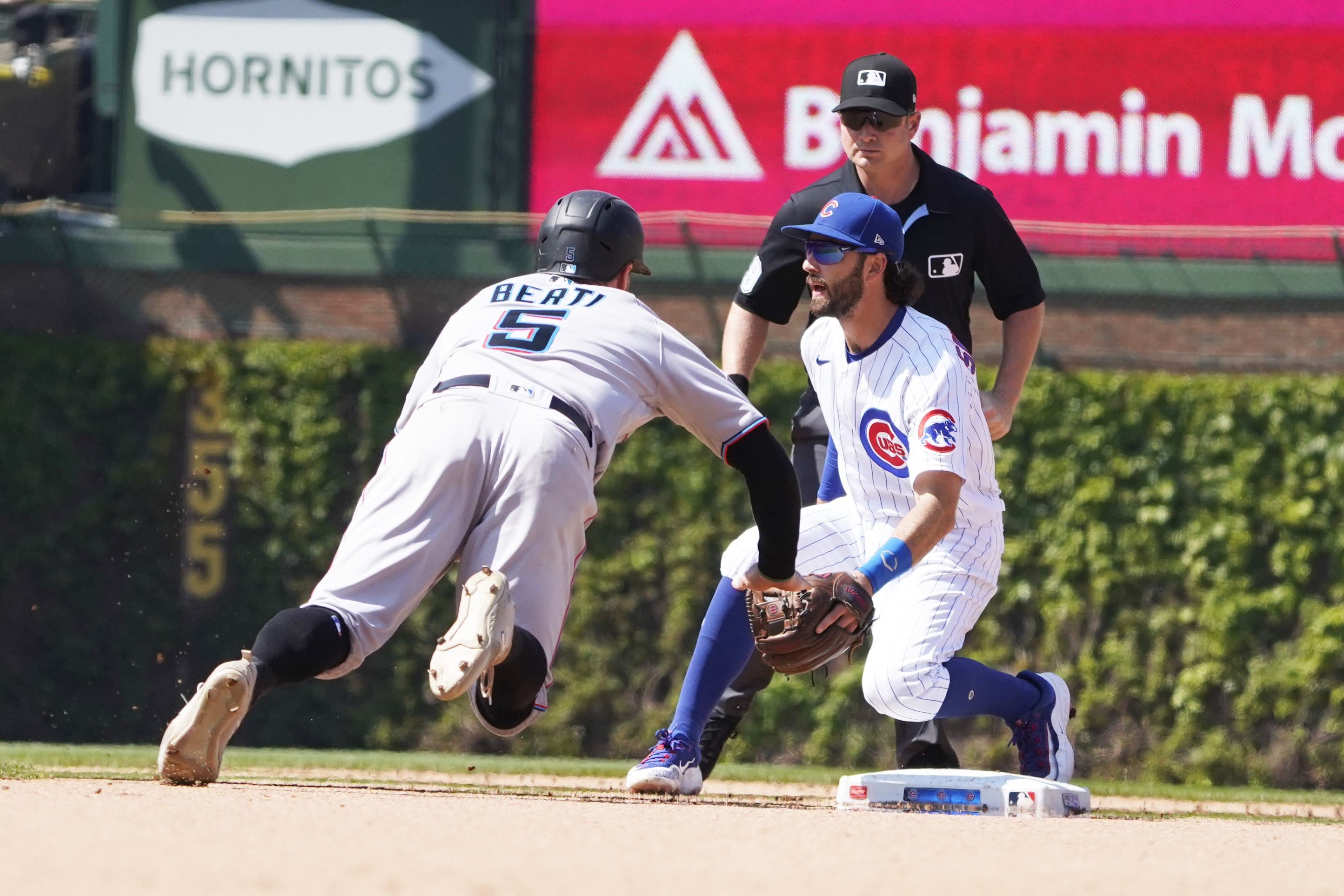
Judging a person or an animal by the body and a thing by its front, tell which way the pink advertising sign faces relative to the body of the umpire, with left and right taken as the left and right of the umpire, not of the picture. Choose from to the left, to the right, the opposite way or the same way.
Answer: the same way

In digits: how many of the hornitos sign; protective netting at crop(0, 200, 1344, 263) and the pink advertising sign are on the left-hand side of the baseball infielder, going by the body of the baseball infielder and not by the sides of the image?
0

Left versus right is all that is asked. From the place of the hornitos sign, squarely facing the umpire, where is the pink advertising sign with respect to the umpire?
left

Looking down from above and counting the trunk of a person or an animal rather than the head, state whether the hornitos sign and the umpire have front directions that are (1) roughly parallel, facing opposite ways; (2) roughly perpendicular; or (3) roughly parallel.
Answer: roughly parallel

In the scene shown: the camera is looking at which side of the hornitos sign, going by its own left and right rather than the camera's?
front

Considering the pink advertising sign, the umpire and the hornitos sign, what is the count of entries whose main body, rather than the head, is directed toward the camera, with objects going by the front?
3

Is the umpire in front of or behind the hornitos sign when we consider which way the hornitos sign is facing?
in front

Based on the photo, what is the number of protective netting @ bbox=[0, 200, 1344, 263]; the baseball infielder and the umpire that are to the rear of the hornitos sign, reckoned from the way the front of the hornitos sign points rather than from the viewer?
0

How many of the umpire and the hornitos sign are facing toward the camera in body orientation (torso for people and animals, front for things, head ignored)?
2

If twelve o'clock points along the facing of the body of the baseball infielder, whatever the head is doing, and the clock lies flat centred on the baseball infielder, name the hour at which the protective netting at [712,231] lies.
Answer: The protective netting is roughly at 4 o'clock from the baseball infielder.

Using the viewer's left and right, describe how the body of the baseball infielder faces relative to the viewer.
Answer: facing the viewer and to the left of the viewer

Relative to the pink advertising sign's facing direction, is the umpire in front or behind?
in front

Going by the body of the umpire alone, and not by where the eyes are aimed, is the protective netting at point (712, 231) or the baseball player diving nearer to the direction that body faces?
the baseball player diving

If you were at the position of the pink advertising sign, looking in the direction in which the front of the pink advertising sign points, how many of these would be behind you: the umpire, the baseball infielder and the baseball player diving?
0

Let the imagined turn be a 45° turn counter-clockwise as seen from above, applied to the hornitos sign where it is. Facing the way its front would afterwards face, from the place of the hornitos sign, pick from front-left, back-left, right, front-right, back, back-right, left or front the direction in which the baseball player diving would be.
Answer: front-right

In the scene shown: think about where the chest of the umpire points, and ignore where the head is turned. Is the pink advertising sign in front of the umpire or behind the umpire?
behind

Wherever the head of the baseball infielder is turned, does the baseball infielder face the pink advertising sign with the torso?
no
